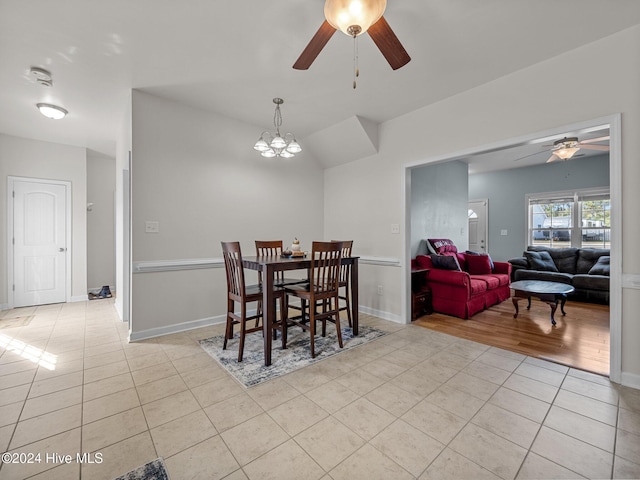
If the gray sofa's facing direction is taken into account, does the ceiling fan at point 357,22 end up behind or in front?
in front

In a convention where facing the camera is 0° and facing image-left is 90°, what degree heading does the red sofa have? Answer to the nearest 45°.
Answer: approximately 315°

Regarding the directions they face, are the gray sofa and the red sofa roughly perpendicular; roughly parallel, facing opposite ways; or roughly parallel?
roughly perpendicular

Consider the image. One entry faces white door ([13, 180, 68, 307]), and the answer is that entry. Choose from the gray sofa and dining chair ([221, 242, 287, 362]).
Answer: the gray sofa

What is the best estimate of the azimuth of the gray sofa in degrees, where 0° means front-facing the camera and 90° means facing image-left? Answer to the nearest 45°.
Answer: approximately 45°

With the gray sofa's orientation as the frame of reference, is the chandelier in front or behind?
in front

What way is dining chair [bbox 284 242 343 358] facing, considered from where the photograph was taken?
facing away from the viewer and to the left of the viewer

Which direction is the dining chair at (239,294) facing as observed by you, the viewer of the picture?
facing away from the viewer and to the right of the viewer

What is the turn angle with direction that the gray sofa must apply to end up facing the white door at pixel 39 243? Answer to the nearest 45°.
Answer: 0° — it already faces it

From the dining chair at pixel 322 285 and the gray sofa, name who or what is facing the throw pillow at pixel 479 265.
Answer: the gray sofa

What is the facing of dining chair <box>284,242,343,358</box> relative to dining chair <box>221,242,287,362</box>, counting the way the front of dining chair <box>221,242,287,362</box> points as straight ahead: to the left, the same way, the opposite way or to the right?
to the left
